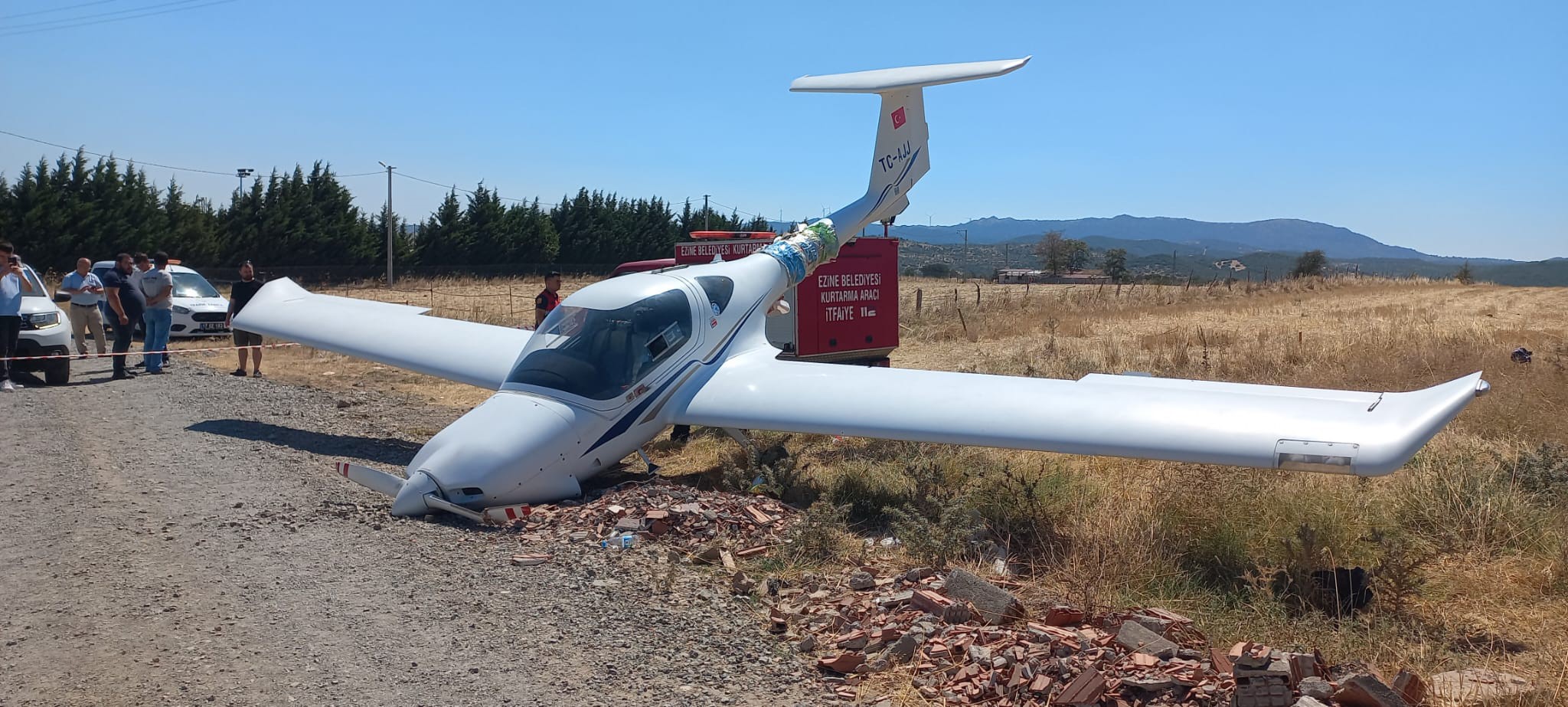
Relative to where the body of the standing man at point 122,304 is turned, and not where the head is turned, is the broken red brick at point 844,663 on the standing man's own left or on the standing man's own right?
on the standing man's own right

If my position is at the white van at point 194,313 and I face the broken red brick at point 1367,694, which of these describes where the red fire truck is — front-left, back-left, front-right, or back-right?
front-left

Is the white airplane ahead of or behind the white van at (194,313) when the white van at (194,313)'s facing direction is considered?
ahead

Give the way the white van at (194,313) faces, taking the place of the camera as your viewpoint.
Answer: facing the viewer and to the right of the viewer

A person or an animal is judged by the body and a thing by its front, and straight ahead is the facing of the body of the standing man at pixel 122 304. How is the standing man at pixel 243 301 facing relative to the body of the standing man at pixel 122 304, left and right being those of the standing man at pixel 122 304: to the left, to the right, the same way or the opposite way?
to the right

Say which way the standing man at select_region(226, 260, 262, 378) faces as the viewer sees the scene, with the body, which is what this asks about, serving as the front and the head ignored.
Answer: toward the camera

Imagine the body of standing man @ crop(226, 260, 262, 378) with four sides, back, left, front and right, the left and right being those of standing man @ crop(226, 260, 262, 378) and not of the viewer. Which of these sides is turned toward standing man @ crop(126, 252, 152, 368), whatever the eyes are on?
right

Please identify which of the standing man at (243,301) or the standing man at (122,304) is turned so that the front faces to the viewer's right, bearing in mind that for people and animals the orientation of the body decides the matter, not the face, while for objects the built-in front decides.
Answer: the standing man at (122,304)

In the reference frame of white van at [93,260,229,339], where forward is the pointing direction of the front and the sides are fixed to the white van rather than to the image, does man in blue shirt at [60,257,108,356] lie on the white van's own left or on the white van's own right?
on the white van's own right

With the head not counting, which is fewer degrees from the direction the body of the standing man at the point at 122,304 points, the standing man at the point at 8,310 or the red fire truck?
the red fire truck

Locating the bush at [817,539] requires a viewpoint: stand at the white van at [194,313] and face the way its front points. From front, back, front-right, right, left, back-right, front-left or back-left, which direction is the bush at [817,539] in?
front-right

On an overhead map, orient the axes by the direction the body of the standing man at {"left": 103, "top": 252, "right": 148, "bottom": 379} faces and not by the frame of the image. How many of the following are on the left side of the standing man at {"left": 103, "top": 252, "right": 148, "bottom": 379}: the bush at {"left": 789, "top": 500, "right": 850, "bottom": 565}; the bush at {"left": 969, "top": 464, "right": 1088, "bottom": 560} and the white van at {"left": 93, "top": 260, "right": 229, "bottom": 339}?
1

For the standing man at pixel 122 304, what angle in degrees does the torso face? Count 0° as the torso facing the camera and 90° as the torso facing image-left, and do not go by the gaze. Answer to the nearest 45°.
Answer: approximately 270°

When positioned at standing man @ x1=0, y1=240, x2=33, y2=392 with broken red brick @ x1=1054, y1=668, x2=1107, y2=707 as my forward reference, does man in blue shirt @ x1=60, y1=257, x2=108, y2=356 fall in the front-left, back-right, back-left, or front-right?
back-left
